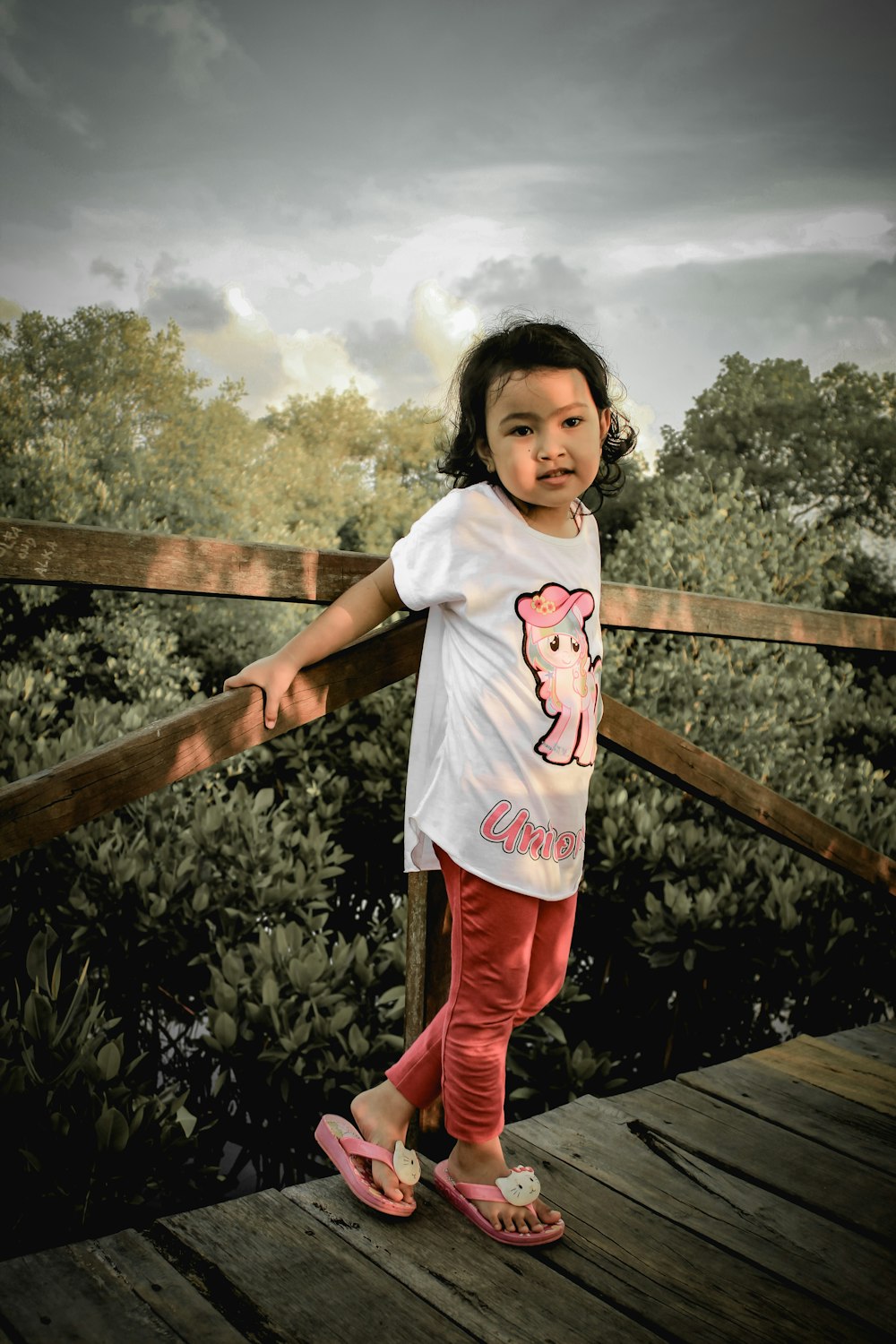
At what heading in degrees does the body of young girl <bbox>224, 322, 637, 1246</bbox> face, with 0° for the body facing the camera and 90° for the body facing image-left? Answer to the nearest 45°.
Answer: approximately 315°

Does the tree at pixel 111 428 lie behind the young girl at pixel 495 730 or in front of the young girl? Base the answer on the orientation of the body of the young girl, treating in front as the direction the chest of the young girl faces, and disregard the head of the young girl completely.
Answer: behind

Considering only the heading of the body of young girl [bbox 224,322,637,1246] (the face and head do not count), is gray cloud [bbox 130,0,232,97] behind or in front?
behind

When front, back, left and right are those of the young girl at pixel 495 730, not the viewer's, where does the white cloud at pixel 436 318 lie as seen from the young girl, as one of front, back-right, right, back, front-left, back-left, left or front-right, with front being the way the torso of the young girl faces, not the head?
back-left
